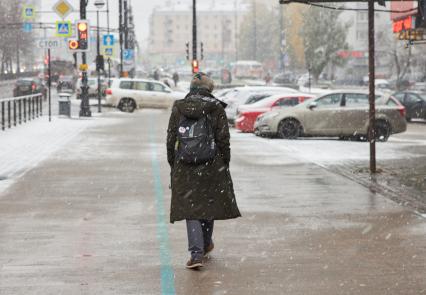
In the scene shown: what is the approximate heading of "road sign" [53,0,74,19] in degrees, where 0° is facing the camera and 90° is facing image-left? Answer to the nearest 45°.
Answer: approximately 0°

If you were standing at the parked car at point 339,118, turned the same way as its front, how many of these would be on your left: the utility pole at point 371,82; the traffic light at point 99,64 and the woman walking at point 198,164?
2

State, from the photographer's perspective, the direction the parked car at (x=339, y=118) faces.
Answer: facing to the left of the viewer

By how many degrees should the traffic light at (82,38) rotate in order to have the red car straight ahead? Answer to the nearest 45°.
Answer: approximately 45° to its left

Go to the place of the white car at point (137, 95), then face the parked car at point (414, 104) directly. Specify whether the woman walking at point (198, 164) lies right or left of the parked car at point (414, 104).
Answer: right

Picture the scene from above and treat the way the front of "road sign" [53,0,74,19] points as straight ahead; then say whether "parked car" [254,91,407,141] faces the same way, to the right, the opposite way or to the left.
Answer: to the right

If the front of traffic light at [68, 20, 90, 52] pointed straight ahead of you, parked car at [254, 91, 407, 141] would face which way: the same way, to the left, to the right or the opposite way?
to the right

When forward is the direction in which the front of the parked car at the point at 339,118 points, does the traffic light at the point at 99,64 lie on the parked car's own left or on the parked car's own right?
on the parked car's own right

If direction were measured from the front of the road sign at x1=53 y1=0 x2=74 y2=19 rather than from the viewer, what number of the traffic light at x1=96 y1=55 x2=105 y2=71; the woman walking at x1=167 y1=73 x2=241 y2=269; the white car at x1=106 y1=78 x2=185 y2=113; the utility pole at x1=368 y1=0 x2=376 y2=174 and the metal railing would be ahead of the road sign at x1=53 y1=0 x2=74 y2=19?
3
